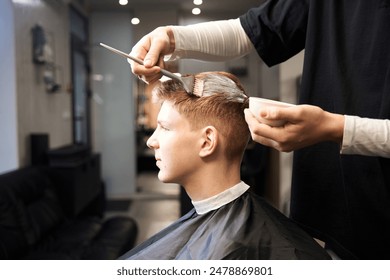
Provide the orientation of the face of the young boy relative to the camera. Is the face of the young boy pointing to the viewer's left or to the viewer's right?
to the viewer's left

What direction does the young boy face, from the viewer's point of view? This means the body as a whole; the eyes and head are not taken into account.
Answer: to the viewer's left
